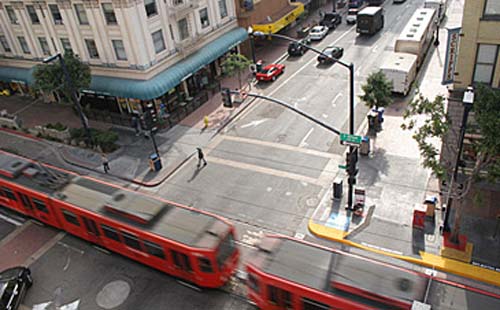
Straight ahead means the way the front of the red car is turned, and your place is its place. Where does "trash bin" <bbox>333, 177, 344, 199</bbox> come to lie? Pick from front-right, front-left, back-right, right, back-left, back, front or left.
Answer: back-right

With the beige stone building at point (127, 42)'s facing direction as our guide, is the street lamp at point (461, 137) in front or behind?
in front

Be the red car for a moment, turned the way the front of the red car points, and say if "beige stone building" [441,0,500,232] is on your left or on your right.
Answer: on your right
